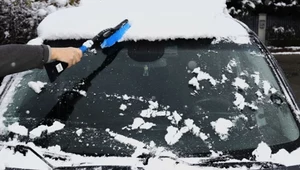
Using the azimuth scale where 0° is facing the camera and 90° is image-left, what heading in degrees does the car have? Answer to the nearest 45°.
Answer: approximately 0°

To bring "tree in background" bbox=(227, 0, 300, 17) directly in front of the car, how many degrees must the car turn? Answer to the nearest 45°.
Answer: approximately 180°

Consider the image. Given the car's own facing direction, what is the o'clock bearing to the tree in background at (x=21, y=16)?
The tree in background is roughly at 5 o'clock from the car.

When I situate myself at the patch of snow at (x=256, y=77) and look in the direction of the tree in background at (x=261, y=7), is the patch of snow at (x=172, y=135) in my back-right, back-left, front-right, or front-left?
back-left
